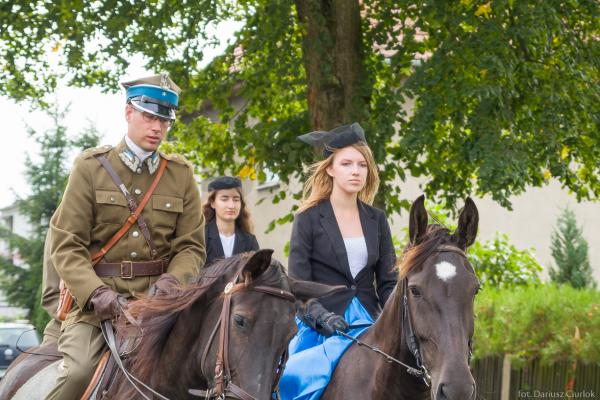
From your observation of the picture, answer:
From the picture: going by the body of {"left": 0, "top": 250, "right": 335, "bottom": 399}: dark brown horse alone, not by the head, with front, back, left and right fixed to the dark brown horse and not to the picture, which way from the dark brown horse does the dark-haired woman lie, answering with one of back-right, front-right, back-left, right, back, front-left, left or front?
back-left

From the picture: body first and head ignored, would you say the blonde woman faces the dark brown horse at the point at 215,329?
no

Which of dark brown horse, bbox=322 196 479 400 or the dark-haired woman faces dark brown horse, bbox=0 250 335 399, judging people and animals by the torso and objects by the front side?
the dark-haired woman

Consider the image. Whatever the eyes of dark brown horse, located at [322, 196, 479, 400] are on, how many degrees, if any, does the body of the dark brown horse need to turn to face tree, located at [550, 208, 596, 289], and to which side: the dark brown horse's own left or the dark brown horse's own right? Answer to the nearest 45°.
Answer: approximately 135° to the dark brown horse's own left

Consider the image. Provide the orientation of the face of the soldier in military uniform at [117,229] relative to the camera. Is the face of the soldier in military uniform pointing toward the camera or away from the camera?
toward the camera

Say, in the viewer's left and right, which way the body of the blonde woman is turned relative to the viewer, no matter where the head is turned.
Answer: facing the viewer and to the right of the viewer

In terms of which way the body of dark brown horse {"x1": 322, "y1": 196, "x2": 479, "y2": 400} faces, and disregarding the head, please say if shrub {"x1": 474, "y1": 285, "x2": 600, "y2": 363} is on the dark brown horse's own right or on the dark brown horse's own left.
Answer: on the dark brown horse's own left

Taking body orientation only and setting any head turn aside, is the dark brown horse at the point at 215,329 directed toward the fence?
no

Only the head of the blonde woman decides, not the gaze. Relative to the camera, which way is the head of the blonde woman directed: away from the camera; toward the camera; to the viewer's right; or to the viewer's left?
toward the camera

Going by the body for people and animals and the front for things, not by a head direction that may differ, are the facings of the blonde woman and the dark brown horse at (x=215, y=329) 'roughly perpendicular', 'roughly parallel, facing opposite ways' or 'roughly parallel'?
roughly parallel

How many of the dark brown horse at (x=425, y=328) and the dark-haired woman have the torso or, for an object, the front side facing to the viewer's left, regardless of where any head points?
0

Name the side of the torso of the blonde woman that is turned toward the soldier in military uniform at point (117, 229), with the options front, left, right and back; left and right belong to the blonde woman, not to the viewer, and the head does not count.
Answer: right

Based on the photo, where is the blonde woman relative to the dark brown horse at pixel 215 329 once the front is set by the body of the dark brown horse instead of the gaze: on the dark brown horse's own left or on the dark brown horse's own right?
on the dark brown horse's own left

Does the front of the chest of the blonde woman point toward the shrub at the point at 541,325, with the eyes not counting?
no

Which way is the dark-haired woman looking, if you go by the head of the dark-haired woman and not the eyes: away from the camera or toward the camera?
toward the camera

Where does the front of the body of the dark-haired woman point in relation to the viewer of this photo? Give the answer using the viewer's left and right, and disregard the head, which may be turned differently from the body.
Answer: facing the viewer

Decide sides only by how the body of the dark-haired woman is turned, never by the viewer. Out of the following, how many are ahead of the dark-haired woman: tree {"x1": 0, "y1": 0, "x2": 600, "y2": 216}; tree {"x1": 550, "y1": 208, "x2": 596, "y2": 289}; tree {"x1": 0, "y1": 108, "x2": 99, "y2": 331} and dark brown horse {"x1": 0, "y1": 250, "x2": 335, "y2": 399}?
1
